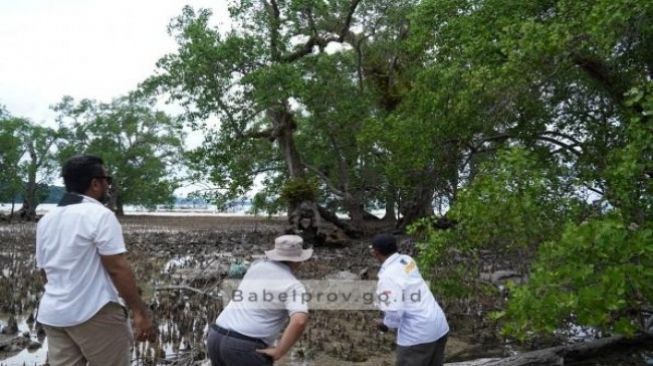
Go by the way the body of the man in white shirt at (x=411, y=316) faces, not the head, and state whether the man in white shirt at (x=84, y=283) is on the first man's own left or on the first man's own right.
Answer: on the first man's own left

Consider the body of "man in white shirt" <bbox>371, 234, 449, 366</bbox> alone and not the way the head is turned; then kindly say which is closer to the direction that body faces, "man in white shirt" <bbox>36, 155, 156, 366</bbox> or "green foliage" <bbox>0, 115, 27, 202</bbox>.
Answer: the green foliage

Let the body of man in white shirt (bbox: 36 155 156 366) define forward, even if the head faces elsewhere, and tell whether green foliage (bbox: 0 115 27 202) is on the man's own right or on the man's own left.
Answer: on the man's own left

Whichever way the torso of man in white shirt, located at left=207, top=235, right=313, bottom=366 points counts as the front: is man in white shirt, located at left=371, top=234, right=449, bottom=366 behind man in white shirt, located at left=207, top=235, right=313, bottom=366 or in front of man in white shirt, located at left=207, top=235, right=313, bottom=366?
in front

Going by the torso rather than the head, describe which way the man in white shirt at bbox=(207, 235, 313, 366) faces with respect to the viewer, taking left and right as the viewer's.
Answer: facing away from the viewer and to the right of the viewer

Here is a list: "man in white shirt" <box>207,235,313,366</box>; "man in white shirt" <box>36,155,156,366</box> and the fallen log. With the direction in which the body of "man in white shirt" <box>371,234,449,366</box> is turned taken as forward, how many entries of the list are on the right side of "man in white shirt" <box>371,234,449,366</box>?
1

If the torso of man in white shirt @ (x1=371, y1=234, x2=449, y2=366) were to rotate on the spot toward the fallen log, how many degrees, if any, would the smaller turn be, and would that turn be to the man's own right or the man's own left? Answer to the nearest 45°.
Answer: approximately 90° to the man's own right

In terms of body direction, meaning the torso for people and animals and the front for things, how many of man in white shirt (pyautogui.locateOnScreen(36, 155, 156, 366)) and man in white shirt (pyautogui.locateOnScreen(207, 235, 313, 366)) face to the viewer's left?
0

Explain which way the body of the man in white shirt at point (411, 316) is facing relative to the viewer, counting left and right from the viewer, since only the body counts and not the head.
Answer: facing away from the viewer and to the left of the viewer

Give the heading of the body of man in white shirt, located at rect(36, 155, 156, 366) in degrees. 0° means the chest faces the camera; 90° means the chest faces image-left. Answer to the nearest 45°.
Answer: approximately 225°

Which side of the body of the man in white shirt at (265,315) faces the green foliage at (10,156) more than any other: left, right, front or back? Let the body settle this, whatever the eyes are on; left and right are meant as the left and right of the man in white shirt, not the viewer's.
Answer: left
